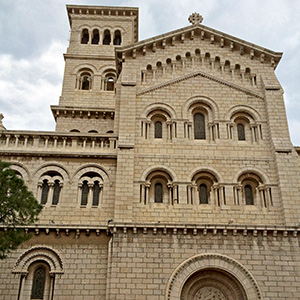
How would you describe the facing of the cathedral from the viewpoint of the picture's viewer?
facing the viewer

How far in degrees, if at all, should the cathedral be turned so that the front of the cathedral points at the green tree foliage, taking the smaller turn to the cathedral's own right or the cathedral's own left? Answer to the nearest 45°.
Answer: approximately 45° to the cathedral's own right
